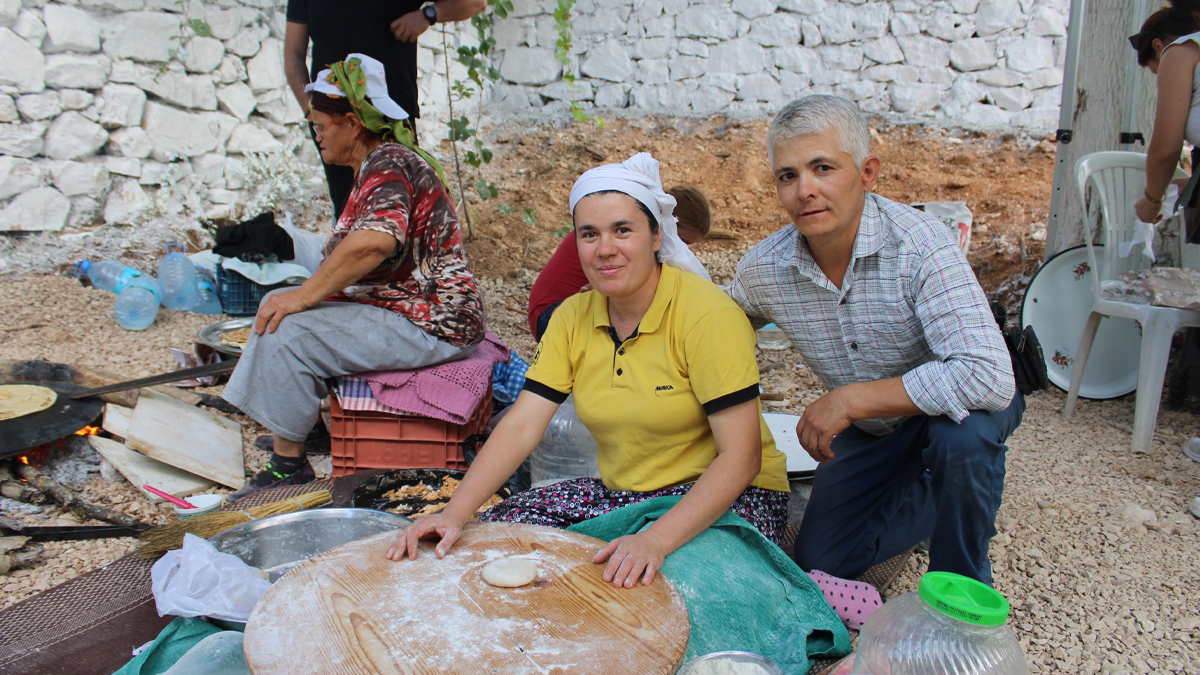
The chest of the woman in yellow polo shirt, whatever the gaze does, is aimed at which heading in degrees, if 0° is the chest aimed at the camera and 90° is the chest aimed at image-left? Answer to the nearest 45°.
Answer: approximately 45°

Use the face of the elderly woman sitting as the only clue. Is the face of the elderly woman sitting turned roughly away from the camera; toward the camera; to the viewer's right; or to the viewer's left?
to the viewer's left

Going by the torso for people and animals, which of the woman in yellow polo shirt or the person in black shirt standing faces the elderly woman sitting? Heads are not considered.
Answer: the person in black shirt standing

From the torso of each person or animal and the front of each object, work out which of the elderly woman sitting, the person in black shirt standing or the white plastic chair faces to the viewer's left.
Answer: the elderly woman sitting

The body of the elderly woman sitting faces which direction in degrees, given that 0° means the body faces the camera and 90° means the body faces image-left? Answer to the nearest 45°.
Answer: approximately 90°

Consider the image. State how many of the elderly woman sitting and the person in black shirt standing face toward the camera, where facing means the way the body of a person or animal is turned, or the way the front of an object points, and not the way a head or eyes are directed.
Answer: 1

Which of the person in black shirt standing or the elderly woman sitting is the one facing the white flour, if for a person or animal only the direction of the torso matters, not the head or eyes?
the person in black shirt standing

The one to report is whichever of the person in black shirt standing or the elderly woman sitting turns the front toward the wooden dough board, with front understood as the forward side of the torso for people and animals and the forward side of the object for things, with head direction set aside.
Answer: the person in black shirt standing

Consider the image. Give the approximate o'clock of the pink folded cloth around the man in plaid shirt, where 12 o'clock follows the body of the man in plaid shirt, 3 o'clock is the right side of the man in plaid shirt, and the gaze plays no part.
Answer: The pink folded cloth is roughly at 2 o'clock from the man in plaid shirt.
